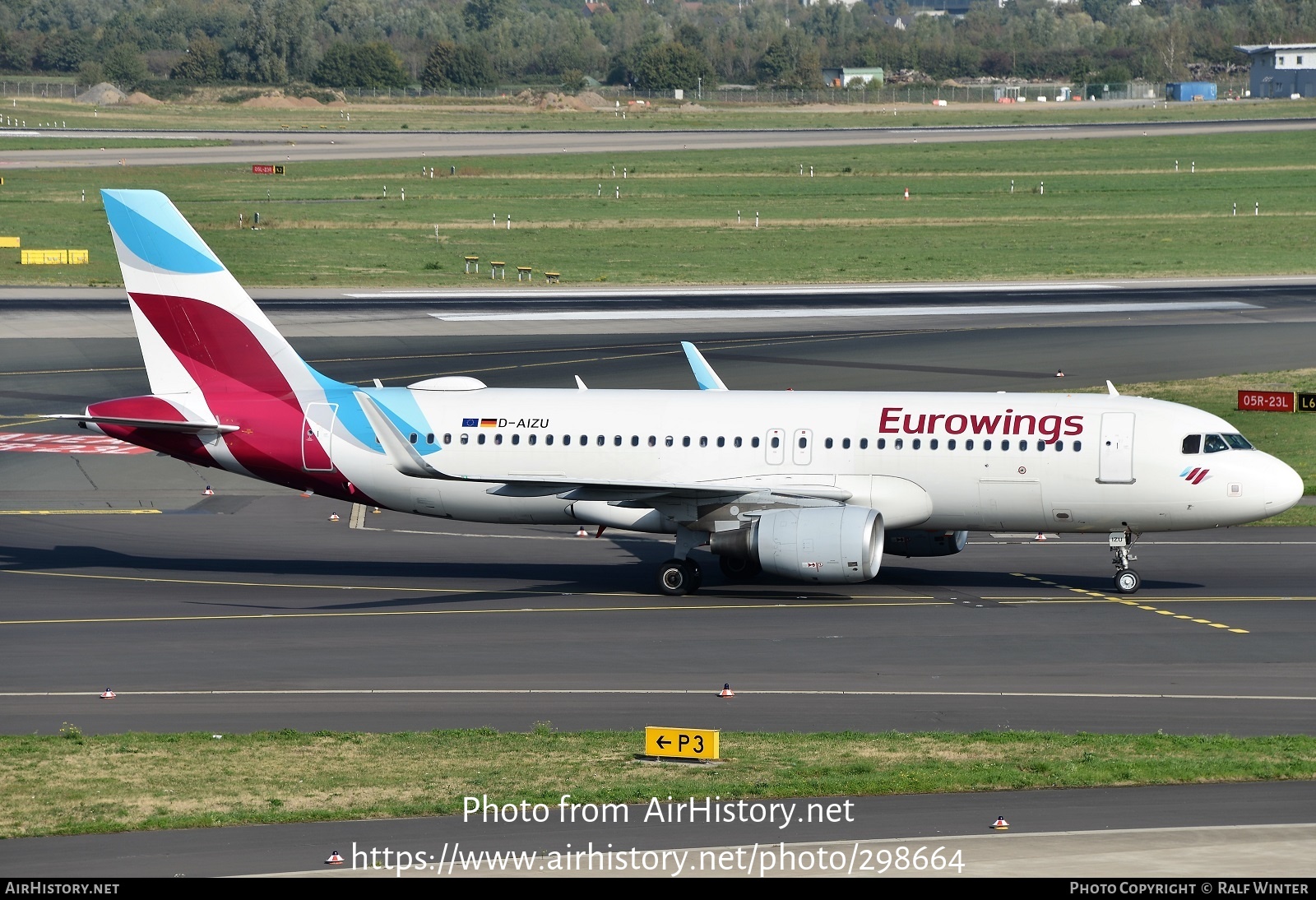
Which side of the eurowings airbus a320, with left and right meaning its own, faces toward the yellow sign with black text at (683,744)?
right

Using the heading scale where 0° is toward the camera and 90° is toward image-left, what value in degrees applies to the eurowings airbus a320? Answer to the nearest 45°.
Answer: approximately 270°
